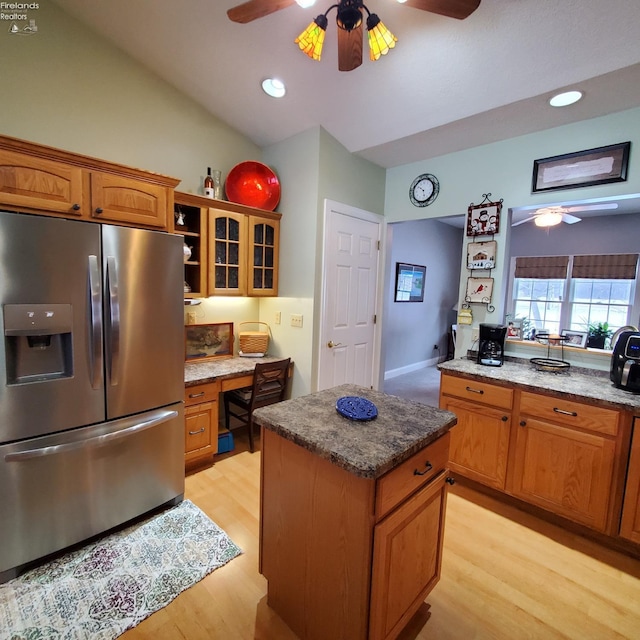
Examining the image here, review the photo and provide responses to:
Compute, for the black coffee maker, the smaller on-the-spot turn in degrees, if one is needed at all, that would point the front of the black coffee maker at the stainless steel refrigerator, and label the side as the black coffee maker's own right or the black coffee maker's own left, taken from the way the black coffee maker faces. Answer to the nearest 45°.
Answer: approximately 45° to the black coffee maker's own right

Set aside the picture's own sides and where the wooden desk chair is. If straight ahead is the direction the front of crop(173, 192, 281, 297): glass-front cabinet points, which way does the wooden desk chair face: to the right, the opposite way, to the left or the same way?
the opposite way

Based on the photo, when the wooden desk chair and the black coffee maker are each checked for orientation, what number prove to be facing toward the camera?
1

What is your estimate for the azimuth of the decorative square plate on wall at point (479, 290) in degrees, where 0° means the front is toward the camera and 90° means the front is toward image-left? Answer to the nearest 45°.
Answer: approximately 0°

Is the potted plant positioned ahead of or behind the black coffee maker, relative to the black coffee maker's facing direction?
behind

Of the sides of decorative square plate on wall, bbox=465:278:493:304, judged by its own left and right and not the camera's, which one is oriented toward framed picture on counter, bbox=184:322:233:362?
right

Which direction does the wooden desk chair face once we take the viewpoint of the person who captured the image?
facing away from the viewer and to the left of the viewer

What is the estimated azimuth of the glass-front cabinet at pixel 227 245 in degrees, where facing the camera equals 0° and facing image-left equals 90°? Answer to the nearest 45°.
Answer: approximately 315°
